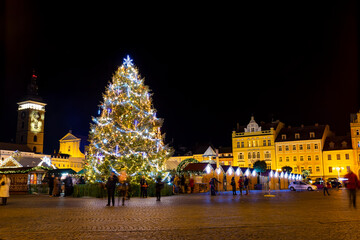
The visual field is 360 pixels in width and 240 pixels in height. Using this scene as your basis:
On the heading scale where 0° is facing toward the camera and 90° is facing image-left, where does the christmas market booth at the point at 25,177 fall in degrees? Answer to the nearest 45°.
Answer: approximately 315°

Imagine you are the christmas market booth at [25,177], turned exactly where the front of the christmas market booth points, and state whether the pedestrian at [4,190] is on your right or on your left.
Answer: on your right

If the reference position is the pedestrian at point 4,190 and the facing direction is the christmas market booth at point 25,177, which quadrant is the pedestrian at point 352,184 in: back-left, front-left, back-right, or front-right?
back-right

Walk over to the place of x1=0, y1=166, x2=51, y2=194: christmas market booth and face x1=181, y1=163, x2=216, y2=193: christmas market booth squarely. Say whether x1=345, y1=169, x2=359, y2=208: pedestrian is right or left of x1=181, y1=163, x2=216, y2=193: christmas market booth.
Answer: right
